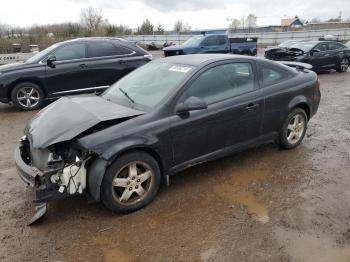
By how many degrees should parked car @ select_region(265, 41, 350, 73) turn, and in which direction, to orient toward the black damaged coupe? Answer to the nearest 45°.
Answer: approximately 45° to its left

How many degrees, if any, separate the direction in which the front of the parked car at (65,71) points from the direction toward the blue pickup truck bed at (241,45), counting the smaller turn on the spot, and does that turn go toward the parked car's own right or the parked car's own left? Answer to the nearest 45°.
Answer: approximately 135° to the parked car's own right

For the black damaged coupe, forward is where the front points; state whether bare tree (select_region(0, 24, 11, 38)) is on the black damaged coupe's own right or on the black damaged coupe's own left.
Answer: on the black damaged coupe's own right

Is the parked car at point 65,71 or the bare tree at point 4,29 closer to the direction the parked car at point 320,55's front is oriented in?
the parked car

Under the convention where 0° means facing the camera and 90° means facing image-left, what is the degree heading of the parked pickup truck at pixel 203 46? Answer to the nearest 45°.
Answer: approximately 45°

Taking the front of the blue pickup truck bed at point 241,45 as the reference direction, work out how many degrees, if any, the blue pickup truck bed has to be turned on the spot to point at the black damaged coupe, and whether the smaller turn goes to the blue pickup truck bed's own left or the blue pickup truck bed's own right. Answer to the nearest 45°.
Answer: approximately 45° to the blue pickup truck bed's own left

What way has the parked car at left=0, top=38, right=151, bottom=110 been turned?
to the viewer's left
